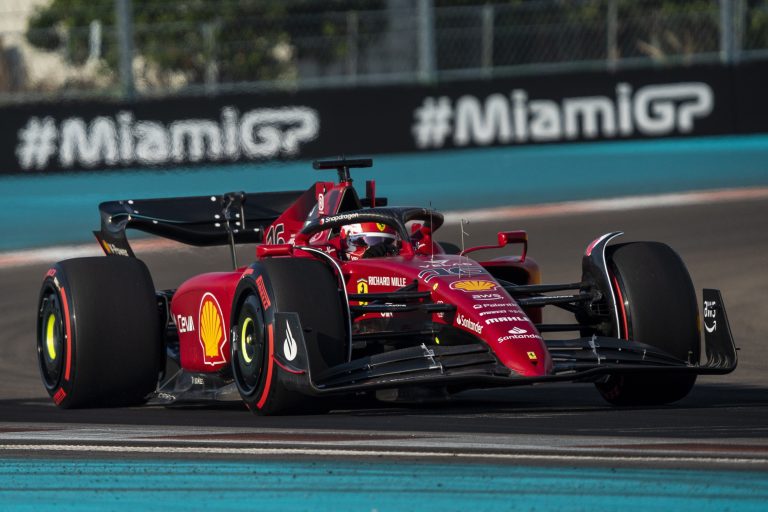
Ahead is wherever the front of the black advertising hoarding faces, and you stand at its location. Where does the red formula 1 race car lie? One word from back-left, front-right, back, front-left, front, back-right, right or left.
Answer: front

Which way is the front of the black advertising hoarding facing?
toward the camera
